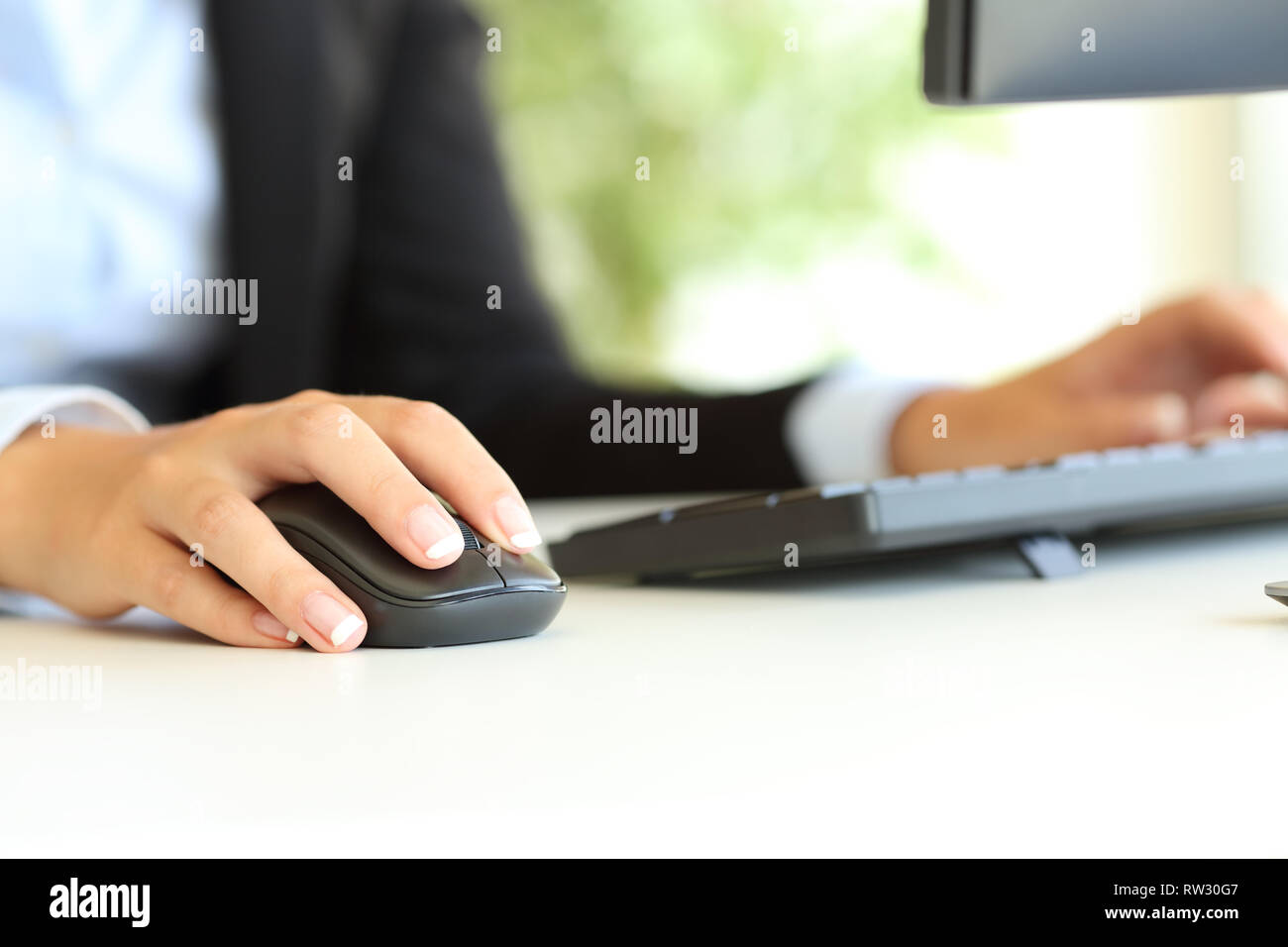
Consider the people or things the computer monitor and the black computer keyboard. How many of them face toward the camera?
0

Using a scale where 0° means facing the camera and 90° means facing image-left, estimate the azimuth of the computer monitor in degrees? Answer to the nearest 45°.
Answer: approximately 135°

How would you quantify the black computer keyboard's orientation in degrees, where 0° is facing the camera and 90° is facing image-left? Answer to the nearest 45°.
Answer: approximately 135°
